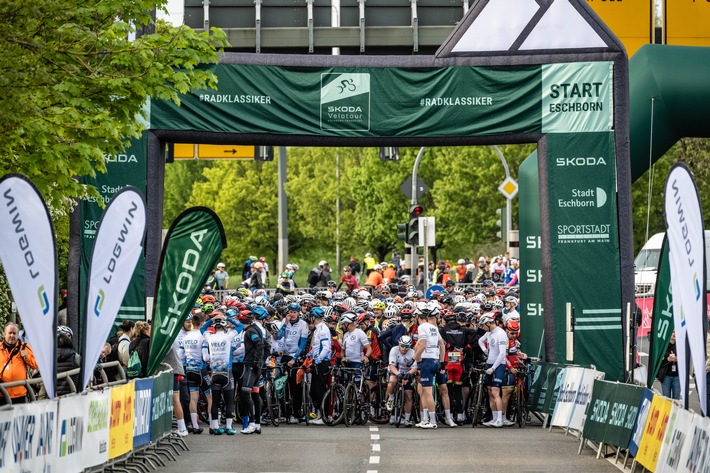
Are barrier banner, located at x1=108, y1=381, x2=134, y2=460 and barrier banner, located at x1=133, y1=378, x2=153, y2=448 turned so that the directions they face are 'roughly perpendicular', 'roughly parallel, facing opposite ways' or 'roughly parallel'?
roughly parallel

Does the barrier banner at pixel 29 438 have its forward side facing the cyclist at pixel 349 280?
no

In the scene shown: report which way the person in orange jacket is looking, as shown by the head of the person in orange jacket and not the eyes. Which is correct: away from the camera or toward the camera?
toward the camera

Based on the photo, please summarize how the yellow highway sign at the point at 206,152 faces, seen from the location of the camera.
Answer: facing the viewer

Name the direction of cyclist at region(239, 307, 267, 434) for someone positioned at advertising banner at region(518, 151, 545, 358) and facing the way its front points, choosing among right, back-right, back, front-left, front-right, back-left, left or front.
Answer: front-right

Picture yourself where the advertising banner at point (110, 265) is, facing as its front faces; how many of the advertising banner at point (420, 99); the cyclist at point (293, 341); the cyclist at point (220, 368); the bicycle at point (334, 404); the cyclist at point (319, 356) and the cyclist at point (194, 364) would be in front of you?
0

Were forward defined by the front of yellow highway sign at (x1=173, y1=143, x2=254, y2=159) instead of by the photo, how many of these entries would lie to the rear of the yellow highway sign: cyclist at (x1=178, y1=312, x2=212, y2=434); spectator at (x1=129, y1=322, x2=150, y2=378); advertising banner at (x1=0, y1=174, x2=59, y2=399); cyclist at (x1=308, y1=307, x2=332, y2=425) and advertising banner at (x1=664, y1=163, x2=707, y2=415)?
0

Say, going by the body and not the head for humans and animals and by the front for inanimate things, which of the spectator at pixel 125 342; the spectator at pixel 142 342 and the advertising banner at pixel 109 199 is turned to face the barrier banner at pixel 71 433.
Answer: the advertising banner

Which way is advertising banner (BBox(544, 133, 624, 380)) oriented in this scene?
toward the camera

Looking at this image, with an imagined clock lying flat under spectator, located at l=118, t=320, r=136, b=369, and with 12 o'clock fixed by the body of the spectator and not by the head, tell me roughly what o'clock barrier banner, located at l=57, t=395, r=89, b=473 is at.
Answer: The barrier banner is roughly at 3 o'clock from the spectator.

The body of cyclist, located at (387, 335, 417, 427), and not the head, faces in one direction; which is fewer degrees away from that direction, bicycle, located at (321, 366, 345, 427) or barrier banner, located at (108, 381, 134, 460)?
the barrier banner

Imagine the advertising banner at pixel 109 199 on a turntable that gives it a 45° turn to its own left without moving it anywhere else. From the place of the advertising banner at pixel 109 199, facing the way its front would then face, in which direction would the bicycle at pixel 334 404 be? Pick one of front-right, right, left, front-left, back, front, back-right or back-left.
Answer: front-left

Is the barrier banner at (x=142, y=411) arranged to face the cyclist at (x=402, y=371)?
no

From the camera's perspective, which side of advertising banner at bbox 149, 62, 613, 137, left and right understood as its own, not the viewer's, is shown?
front

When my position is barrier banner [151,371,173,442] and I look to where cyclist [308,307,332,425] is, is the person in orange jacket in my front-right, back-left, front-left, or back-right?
back-left
